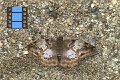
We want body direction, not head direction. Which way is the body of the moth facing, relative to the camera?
away from the camera
